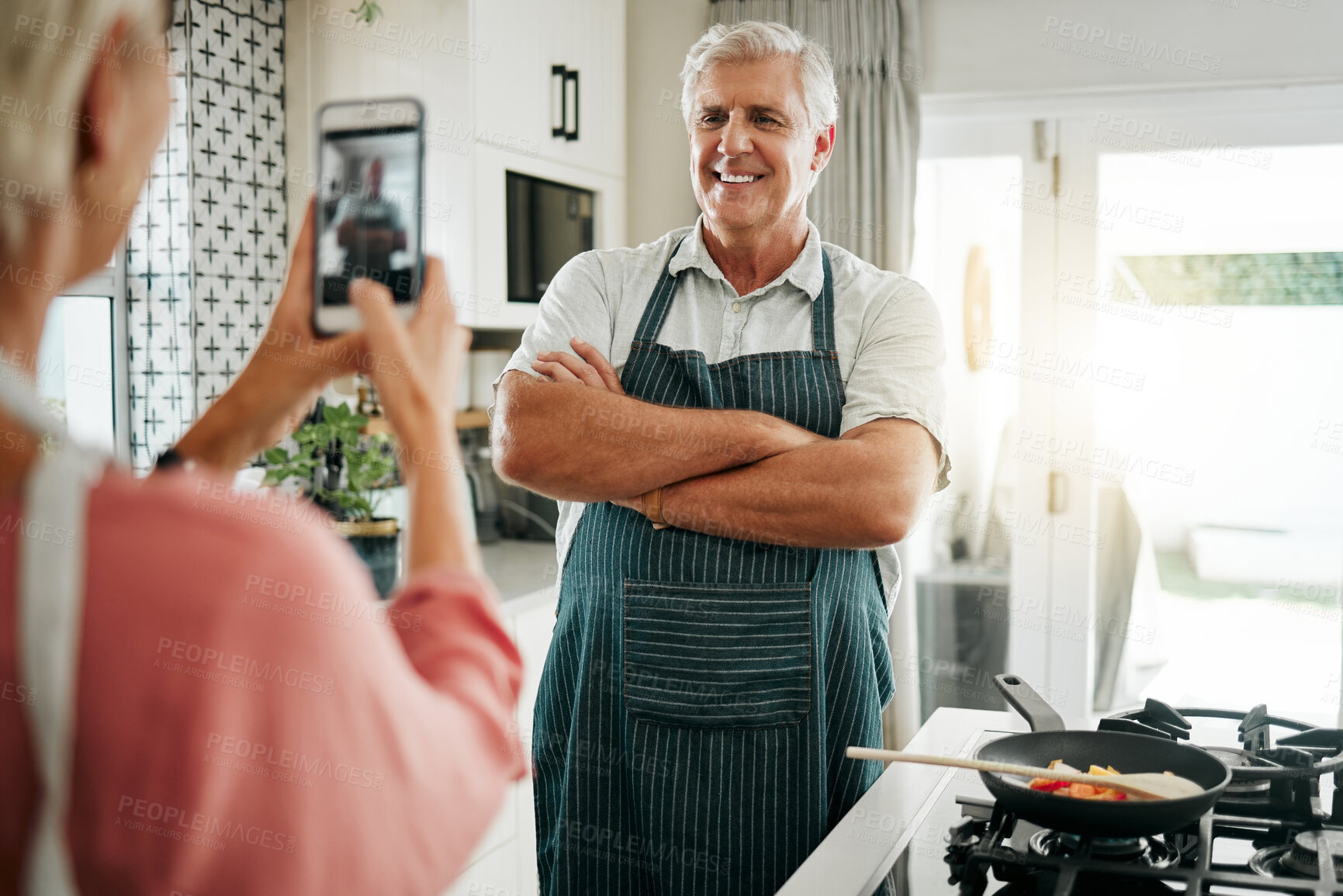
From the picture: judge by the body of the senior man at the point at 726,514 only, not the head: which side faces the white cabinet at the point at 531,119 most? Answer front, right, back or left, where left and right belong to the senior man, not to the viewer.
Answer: back

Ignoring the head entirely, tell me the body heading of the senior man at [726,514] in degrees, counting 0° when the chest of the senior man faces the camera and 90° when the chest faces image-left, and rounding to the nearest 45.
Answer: approximately 0°

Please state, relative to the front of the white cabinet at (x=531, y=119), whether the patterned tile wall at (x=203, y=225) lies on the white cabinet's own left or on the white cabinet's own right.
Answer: on the white cabinet's own right

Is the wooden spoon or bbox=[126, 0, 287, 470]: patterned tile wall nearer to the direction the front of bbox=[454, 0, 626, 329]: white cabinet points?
the wooden spoon

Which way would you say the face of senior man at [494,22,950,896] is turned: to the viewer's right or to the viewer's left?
to the viewer's left

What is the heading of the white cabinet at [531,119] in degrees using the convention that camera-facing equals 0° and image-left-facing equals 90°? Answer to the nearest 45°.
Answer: approximately 315°

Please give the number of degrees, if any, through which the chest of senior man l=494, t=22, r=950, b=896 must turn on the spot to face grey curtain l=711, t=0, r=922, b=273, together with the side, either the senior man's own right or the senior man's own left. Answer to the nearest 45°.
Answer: approximately 180°

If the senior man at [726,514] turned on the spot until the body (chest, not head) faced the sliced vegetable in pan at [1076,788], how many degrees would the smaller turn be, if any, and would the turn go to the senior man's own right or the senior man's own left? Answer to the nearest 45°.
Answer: approximately 45° to the senior man's own left
